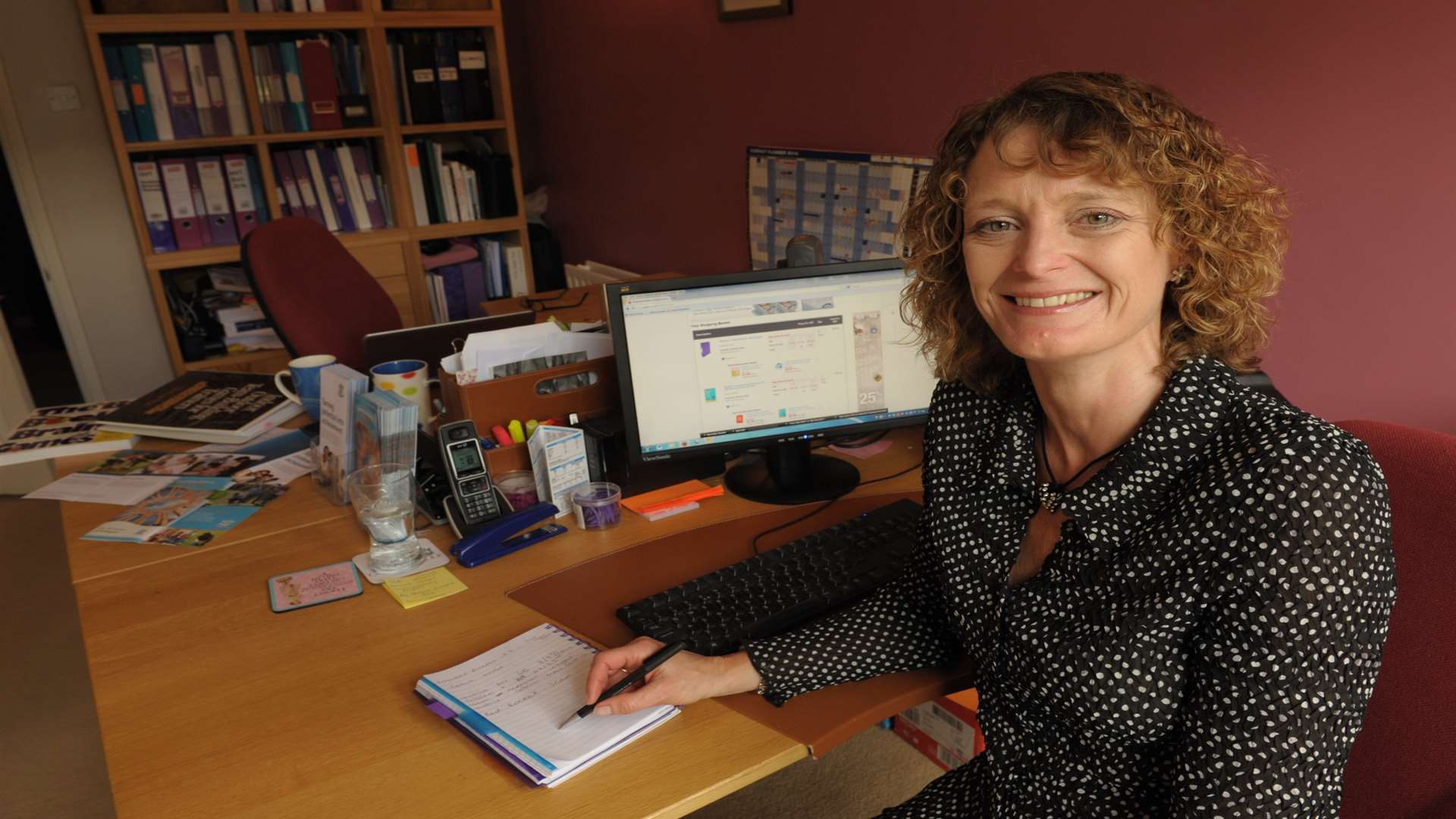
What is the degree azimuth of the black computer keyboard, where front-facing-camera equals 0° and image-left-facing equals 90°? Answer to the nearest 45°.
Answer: approximately 315°

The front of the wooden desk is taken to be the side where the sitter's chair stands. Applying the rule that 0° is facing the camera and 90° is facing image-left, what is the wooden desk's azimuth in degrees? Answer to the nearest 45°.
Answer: approximately 315°

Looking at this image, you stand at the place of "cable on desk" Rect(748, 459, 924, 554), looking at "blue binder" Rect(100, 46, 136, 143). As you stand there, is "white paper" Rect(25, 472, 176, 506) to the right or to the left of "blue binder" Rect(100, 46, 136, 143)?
left

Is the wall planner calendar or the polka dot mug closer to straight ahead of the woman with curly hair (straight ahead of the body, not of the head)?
the polka dot mug

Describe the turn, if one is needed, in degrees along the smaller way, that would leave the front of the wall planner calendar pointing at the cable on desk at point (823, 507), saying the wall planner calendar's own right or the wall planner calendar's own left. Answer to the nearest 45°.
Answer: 0° — it already faces it

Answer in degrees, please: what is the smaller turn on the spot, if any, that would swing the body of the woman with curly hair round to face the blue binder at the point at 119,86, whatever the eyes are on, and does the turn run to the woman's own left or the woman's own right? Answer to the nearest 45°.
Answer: approximately 90° to the woman's own right

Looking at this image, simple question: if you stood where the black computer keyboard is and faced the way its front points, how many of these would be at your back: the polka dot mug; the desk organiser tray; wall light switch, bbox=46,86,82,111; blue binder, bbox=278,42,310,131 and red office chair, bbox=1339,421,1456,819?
4

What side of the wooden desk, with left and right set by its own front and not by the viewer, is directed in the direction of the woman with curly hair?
front

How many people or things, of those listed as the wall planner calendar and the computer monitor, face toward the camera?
2
